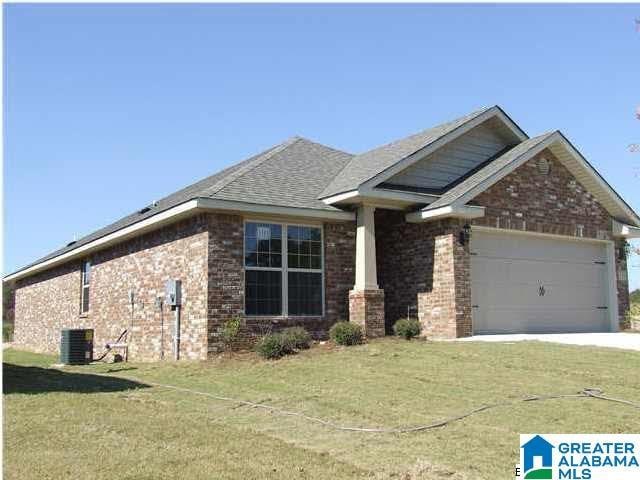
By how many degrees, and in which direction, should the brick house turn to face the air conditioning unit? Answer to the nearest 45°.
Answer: approximately 135° to its right

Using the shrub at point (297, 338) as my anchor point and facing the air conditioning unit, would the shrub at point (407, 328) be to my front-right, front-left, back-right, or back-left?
back-right

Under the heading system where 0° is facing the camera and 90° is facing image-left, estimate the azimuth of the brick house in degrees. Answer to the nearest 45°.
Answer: approximately 315°

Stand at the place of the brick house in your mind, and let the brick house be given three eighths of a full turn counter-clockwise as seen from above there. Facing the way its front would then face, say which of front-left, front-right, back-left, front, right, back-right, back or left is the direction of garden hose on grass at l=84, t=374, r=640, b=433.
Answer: back

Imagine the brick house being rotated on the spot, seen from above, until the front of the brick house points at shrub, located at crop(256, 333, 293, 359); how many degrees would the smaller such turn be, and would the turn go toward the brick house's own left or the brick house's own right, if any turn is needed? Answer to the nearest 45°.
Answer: approximately 90° to the brick house's own right
